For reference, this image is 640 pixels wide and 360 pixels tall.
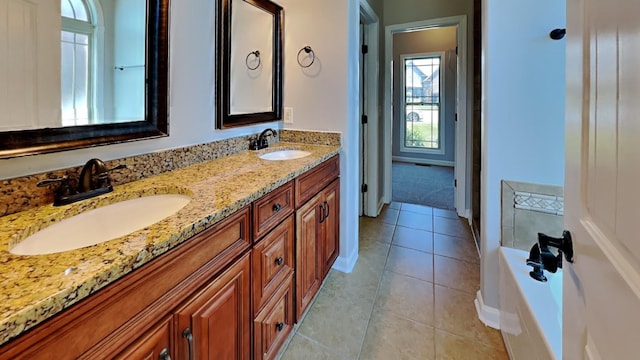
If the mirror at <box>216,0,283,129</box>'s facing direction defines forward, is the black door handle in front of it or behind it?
in front

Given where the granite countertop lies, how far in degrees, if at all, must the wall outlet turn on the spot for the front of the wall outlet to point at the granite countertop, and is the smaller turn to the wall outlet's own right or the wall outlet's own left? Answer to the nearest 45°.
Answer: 0° — it already faces it

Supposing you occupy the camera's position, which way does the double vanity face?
facing the viewer and to the right of the viewer

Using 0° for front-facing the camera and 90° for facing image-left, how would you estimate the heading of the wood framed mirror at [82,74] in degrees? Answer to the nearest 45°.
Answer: approximately 315°

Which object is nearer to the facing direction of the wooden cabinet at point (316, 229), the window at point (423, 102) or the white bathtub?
the white bathtub

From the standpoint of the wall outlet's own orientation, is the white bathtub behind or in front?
in front

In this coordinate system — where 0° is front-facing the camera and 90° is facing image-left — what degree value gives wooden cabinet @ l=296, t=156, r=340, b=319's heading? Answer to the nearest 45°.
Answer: approximately 315°
